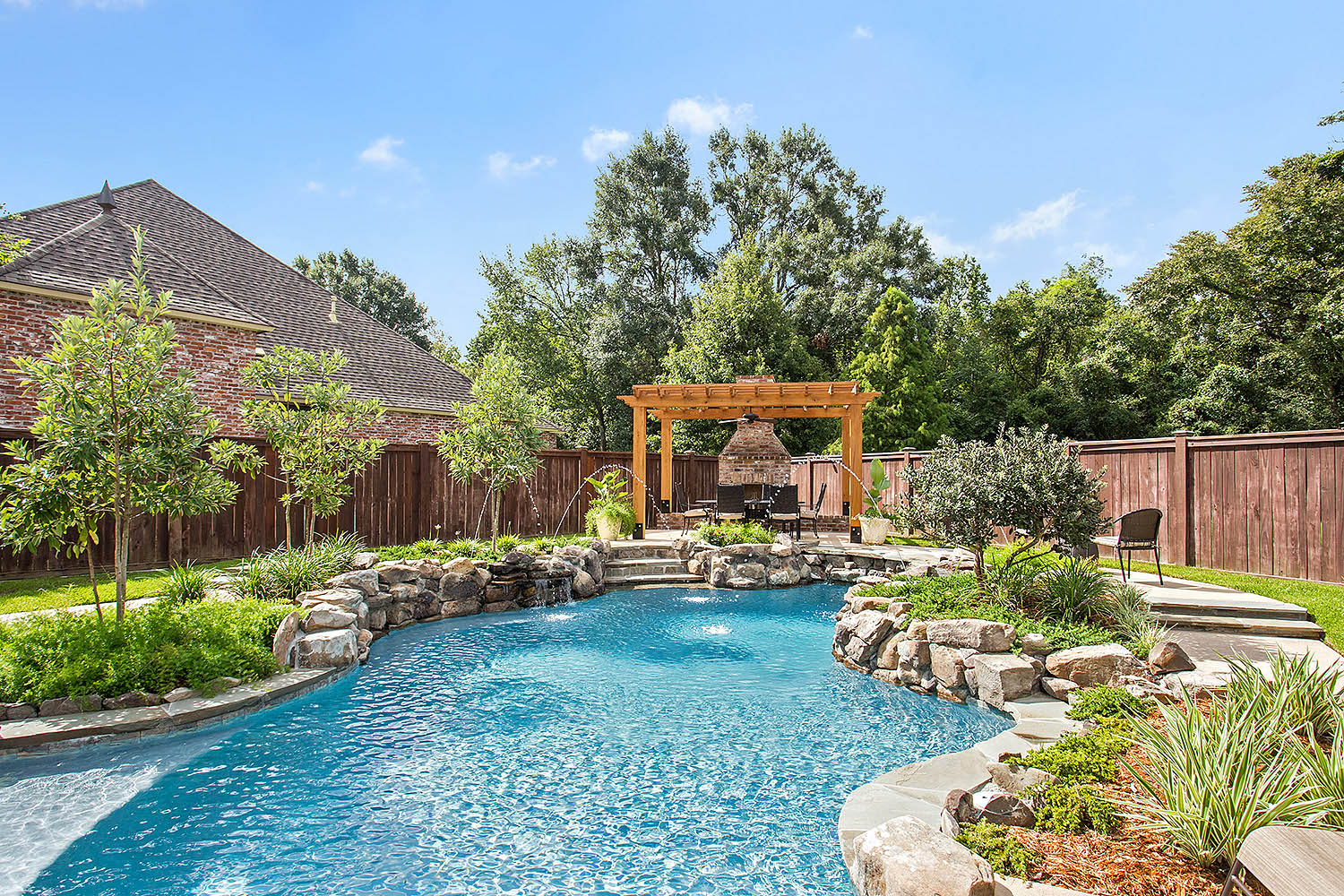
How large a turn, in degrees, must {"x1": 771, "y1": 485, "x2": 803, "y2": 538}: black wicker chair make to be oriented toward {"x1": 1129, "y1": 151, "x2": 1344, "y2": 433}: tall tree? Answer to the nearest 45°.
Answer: approximately 45° to its right

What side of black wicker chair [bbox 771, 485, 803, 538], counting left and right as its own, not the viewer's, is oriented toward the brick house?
left

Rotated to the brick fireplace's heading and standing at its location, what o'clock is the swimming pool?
The swimming pool is roughly at 12 o'clock from the brick fireplace.

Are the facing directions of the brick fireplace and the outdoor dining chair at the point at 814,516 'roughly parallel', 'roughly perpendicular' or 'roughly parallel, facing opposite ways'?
roughly perpendicular

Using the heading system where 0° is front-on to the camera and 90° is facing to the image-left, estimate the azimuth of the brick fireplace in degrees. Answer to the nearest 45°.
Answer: approximately 0°

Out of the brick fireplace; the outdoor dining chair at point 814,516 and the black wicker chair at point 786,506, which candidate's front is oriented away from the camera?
the black wicker chair

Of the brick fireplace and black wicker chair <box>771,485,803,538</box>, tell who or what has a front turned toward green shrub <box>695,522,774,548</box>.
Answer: the brick fireplace

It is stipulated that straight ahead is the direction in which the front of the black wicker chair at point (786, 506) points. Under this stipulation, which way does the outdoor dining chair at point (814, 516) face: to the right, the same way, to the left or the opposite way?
to the left

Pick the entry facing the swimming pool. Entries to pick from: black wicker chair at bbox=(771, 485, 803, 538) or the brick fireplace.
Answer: the brick fireplace

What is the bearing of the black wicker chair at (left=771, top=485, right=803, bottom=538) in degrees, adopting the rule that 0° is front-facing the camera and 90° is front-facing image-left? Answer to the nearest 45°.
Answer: approximately 180°

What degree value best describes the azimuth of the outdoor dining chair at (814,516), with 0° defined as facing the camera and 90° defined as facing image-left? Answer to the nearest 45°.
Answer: approximately 90°
